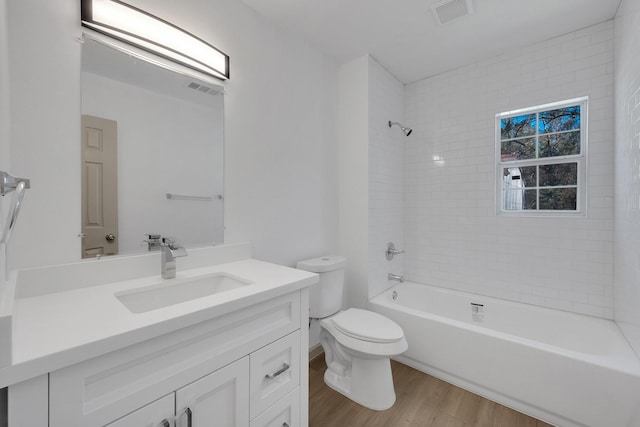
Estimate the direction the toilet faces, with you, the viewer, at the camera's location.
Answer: facing the viewer and to the right of the viewer

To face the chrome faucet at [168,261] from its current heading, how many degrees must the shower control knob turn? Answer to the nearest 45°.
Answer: approximately 90° to its right

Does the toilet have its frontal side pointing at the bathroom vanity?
no

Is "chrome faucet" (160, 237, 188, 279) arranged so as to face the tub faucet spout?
no

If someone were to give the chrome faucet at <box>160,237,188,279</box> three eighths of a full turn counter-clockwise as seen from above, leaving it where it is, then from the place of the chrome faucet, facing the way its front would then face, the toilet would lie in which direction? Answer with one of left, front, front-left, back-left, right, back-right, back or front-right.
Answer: right

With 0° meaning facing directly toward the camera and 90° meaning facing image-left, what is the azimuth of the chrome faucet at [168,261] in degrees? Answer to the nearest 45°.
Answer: approximately 315°

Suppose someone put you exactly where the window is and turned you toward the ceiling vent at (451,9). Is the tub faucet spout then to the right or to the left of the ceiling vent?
right

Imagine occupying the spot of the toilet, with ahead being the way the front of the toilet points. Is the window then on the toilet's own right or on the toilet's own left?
on the toilet's own left

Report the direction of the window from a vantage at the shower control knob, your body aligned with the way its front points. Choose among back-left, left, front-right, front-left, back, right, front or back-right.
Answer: front-left

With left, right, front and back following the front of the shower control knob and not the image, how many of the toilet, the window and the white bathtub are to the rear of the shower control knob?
0

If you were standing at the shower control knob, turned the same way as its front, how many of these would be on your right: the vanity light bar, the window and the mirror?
2
